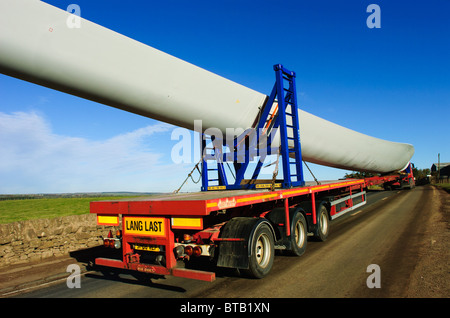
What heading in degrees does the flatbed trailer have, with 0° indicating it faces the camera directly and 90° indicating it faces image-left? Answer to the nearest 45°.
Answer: approximately 225°
